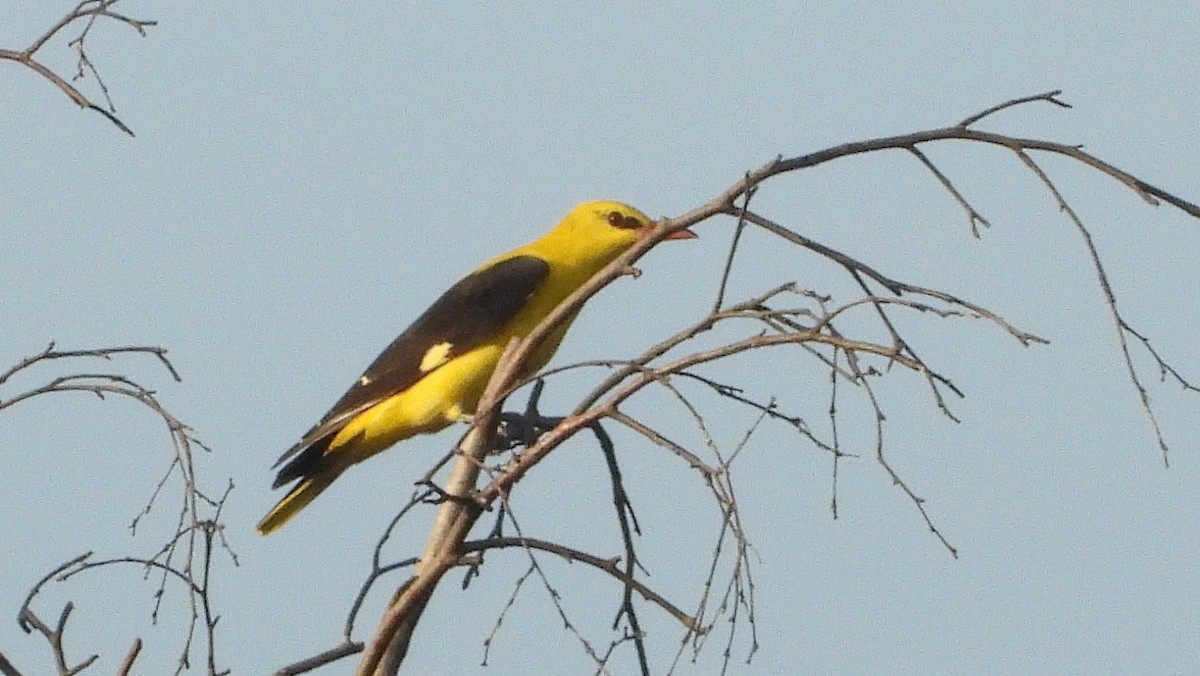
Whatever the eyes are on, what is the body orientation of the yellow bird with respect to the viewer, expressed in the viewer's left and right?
facing to the right of the viewer
